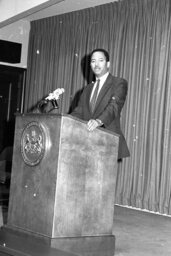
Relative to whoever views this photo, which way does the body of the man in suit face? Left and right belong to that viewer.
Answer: facing the viewer and to the left of the viewer
